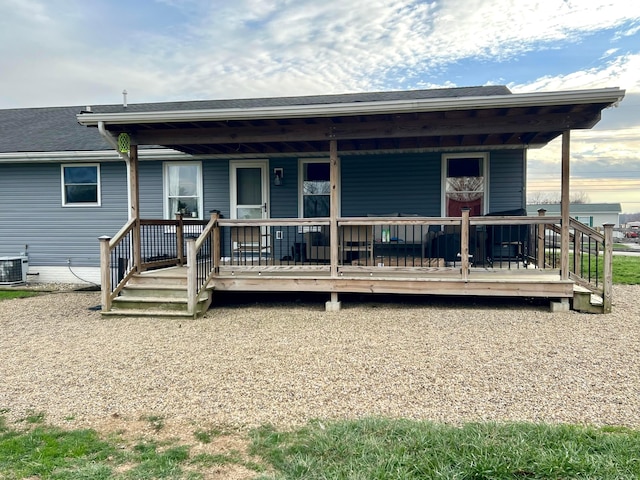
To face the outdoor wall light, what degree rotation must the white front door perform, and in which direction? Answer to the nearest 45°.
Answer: approximately 45° to its left

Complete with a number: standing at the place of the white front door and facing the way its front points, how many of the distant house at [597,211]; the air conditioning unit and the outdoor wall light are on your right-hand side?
1

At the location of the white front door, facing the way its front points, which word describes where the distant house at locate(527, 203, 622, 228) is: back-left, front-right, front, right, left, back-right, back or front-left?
back-left

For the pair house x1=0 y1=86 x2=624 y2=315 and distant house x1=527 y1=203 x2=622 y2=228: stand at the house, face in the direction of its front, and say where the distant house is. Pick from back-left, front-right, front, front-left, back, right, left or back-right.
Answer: back-left

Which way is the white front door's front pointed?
toward the camera

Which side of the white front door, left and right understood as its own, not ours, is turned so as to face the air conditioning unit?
right

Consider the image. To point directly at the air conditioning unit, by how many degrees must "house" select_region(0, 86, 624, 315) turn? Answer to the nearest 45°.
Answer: approximately 90° to its right
